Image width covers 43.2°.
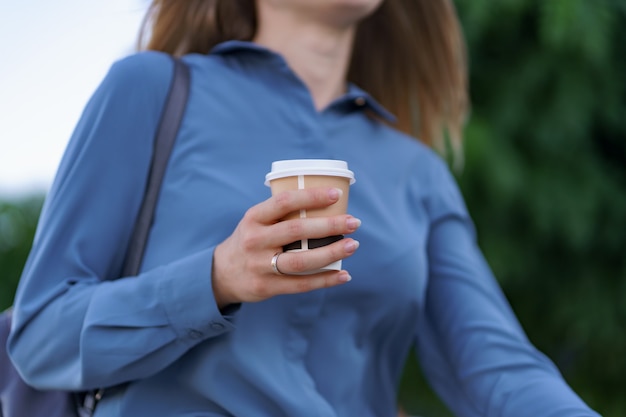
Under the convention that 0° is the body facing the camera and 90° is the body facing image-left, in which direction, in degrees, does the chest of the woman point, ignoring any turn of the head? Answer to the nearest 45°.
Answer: approximately 315°
